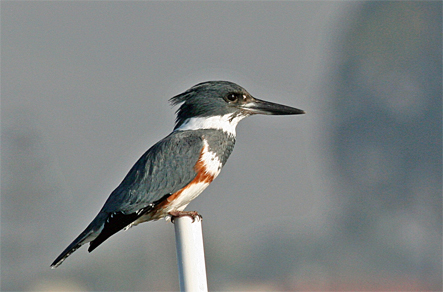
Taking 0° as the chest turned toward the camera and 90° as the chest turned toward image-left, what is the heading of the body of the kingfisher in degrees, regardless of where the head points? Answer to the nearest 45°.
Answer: approximately 270°
